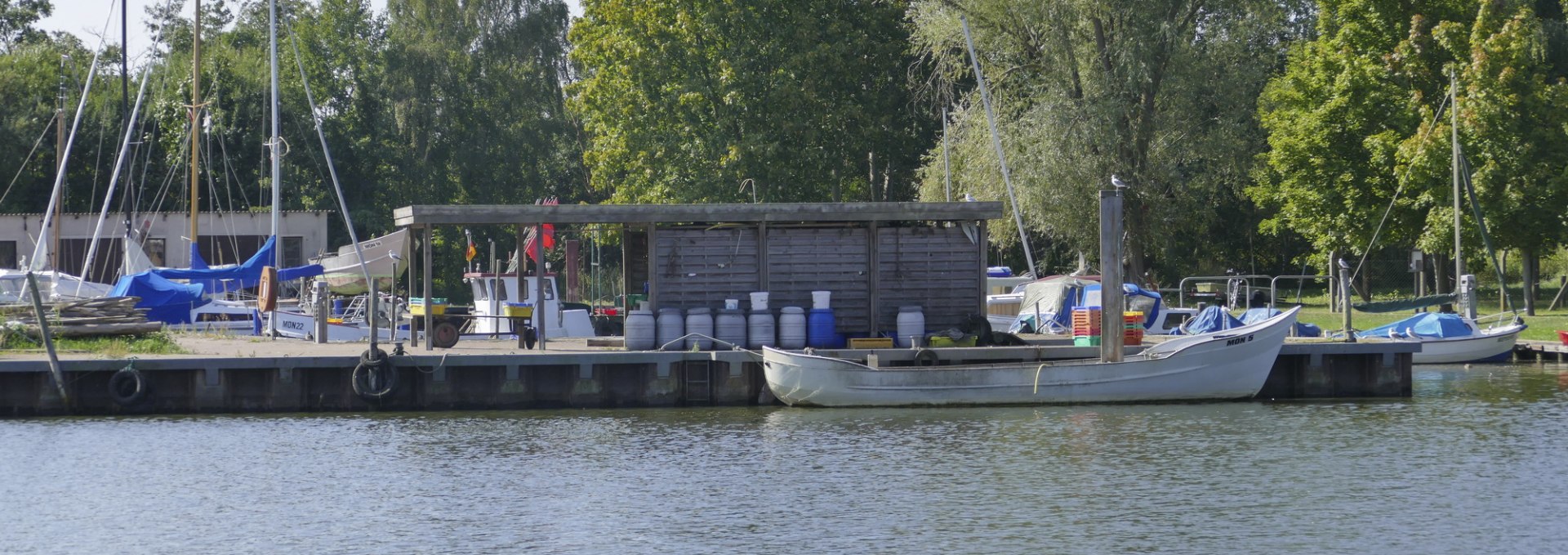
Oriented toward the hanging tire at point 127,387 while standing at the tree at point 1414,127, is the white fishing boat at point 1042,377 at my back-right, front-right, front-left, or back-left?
front-left

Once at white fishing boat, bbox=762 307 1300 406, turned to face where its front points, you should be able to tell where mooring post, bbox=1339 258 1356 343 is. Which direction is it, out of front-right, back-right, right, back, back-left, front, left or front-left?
front-left

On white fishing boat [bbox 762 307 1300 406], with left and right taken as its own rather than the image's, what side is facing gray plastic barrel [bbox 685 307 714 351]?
back

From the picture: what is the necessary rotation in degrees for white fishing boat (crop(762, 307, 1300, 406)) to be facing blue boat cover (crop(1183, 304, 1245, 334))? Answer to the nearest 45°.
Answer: approximately 45° to its left

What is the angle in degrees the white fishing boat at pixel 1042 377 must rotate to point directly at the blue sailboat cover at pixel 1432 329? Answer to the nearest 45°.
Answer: approximately 45° to its left

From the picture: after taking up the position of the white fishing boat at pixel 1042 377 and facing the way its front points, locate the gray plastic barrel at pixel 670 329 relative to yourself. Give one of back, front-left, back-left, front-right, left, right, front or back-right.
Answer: back

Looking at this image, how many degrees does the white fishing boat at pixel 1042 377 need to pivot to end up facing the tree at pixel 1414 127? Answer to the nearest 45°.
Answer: approximately 45° to its left

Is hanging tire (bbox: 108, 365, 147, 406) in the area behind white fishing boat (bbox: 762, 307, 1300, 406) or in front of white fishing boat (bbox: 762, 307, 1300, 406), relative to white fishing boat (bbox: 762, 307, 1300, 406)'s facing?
behind

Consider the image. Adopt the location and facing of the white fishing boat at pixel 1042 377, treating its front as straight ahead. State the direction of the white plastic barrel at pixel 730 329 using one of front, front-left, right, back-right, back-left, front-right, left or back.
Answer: back

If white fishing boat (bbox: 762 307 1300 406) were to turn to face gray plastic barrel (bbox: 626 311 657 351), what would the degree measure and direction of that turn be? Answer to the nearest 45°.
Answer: approximately 180°

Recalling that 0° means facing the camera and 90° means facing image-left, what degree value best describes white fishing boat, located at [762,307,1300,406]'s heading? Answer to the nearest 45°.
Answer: approximately 270°

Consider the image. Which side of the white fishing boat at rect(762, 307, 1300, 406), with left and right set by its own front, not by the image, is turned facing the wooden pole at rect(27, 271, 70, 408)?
back
